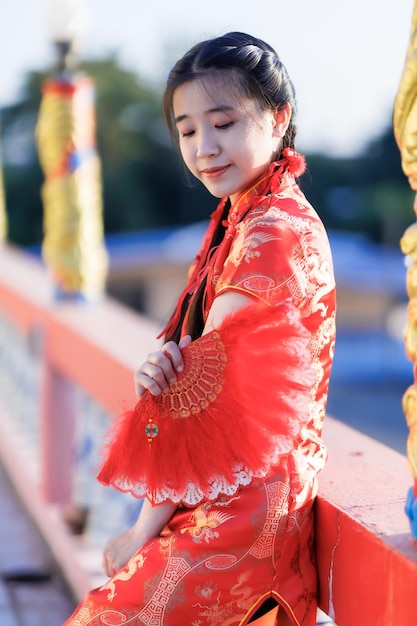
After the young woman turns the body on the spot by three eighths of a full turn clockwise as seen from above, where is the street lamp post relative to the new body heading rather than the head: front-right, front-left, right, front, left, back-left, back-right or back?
front-left

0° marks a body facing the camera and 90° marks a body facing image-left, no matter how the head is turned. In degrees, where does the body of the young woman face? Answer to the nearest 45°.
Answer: approximately 90°

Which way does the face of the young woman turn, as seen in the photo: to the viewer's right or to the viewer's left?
to the viewer's left
